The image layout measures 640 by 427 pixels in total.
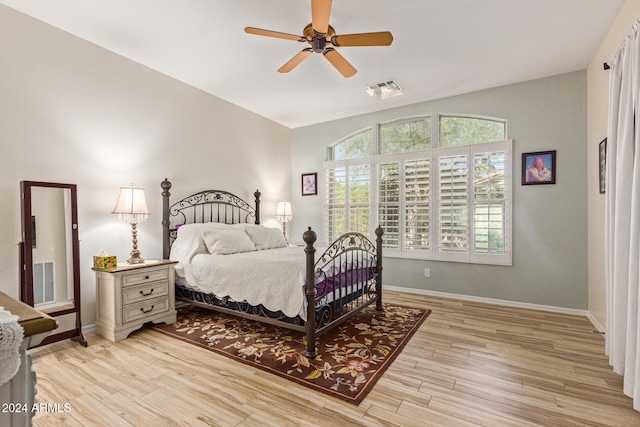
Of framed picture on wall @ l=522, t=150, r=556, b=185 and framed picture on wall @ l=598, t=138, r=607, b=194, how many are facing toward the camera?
1

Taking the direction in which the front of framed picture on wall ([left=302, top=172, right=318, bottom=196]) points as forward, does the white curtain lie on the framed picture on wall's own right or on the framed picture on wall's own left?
on the framed picture on wall's own left

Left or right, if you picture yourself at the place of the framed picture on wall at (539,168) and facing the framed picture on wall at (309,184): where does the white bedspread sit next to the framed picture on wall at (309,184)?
left

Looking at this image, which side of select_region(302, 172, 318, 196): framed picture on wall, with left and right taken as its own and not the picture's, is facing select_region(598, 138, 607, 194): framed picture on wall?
left

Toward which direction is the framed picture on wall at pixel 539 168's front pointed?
toward the camera

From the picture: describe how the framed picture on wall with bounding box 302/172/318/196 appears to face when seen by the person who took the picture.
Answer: facing the viewer and to the left of the viewer

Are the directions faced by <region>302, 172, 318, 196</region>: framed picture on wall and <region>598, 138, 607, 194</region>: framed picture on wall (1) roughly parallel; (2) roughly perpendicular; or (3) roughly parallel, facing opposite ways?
roughly perpendicular

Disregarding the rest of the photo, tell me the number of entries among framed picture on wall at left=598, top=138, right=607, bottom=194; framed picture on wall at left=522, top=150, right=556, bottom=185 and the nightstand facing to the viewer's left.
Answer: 1

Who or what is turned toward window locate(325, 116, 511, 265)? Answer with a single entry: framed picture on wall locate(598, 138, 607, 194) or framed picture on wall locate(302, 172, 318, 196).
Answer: framed picture on wall locate(598, 138, 607, 194)

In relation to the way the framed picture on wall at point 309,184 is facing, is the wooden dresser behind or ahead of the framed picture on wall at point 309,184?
ahead

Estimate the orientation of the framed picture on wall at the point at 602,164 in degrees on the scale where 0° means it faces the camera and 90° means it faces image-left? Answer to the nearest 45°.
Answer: approximately 90°

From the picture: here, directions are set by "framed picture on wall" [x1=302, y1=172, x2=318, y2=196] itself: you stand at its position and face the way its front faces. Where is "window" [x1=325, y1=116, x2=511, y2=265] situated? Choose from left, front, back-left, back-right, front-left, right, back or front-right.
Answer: left

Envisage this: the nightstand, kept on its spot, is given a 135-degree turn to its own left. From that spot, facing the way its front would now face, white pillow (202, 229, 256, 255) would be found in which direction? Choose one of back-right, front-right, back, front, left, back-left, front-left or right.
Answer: right

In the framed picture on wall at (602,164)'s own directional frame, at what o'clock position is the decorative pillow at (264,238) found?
The decorative pillow is roughly at 11 o'clock from the framed picture on wall.

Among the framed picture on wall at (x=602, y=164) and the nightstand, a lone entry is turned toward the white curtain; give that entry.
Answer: the nightstand

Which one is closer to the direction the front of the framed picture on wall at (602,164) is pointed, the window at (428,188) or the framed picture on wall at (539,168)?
the window
